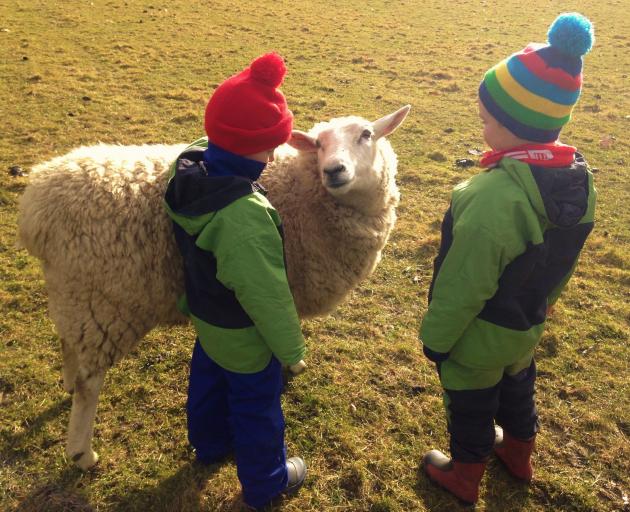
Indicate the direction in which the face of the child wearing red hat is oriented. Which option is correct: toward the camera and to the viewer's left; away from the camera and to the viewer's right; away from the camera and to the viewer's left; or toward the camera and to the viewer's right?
away from the camera and to the viewer's right

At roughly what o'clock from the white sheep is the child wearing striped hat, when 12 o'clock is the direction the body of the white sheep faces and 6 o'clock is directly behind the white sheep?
The child wearing striped hat is roughly at 1 o'clock from the white sheep.

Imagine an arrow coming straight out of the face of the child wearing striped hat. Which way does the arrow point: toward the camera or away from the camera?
away from the camera

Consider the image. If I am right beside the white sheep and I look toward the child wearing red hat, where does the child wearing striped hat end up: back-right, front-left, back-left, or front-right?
front-left

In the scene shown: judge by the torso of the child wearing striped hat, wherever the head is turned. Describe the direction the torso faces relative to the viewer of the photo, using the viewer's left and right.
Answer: facing away from the viewer and to the left of the viewer

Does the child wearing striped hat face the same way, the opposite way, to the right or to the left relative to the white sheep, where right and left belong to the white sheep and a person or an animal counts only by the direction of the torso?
to the left

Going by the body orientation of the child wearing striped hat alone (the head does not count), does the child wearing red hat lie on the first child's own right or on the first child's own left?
on the first child's own left

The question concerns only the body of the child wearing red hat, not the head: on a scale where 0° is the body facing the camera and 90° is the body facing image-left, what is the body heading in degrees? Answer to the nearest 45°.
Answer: approximately 225°

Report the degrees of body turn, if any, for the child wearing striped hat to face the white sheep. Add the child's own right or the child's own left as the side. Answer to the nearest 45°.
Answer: approximately 45° to the child's own left

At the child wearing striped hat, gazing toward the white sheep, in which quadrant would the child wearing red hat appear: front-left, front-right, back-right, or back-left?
front-left

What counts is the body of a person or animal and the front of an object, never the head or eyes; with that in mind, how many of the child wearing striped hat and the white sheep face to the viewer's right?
1

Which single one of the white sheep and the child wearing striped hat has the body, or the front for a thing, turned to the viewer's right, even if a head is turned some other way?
the white sheep

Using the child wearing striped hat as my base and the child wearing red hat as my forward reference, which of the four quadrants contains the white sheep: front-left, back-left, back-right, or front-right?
front-right

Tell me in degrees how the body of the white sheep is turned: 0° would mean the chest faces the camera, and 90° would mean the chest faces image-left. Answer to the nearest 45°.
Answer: approximately 270°
